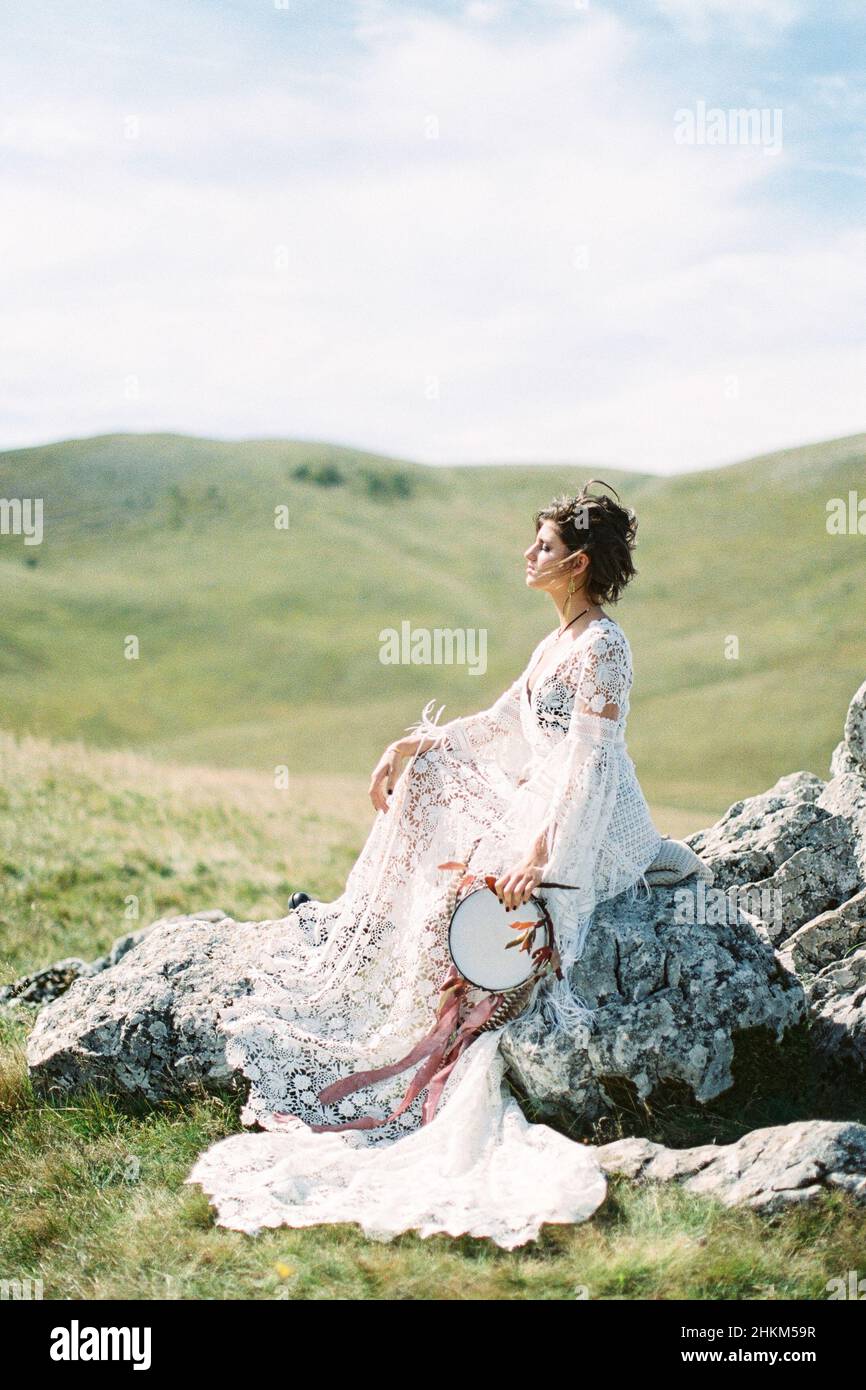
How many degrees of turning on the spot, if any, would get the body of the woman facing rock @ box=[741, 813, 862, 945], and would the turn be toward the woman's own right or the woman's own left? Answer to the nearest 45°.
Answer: approximately 135° to the woman's own right

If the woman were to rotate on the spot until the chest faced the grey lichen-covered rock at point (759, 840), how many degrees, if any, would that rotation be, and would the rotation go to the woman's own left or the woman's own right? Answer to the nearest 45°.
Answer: approximately 135° to the woman's own right

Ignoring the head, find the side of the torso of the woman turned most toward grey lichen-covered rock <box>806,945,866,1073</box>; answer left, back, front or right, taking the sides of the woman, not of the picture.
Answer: back

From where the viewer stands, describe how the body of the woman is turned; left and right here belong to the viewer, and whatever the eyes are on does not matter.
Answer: facing to the left of the viewer

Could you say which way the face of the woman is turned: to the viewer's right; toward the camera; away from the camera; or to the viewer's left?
to the viewer's left

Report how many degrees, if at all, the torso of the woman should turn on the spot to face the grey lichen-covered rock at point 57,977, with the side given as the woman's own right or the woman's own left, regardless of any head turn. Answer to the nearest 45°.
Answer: approximately 45° to the woman's own right

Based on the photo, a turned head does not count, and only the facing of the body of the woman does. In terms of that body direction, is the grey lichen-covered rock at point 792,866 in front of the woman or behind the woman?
behind
